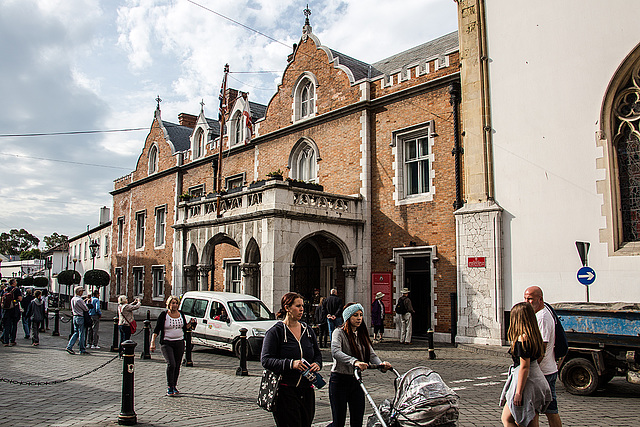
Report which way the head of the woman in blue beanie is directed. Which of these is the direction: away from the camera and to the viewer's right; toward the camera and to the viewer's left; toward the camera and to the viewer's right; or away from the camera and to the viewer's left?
toward the camera and to the viewer's right

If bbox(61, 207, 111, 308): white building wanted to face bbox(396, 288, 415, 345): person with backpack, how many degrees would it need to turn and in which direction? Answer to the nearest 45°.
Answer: approximately 45° to its left

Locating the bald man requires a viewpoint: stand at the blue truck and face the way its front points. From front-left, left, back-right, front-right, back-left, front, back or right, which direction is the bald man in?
right

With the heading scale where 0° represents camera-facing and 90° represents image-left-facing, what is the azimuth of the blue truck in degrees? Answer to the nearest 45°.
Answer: approximately 270°

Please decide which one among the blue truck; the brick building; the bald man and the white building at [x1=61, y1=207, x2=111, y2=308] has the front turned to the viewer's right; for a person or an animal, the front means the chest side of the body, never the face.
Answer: the blue truck

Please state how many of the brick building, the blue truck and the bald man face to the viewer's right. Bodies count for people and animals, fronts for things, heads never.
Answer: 1

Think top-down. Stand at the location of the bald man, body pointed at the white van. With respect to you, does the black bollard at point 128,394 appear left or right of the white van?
left

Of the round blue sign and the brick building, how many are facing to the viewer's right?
0

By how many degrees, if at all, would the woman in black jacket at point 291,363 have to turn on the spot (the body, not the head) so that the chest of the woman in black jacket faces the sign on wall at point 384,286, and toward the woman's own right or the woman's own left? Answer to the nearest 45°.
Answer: approximately 135° to the woman's own left

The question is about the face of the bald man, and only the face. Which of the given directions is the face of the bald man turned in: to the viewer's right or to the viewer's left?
to the viewer's left

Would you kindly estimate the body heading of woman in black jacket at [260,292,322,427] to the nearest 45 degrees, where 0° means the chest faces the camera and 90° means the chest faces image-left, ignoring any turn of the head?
approximately 315°

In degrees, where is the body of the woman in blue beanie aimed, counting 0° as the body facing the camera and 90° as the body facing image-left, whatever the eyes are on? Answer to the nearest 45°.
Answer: approximately 315°

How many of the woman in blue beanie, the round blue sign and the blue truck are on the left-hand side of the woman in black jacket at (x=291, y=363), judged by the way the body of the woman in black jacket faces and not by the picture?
3
